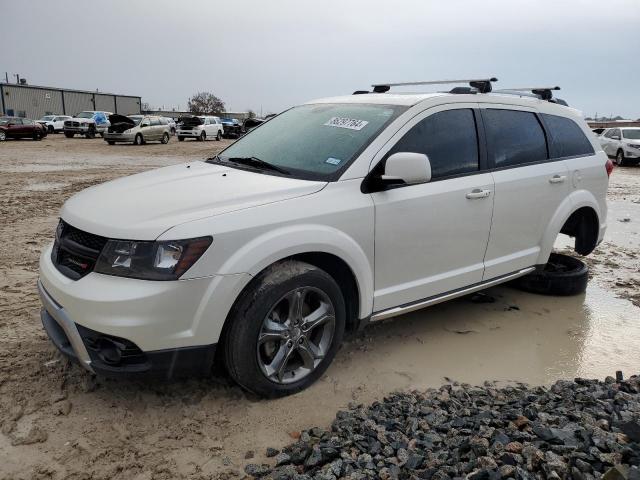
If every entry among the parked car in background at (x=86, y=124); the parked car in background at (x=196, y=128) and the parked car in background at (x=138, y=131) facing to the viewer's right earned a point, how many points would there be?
0

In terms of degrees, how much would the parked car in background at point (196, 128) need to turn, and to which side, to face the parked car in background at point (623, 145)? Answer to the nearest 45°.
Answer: approximately 90° to its left

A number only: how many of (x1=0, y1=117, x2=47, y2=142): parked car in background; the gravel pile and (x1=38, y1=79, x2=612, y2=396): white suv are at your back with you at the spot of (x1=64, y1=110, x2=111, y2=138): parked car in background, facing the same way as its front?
0

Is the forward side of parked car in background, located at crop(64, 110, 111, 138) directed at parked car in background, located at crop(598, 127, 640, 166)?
no

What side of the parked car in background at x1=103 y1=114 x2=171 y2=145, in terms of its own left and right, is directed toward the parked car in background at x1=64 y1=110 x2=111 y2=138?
right

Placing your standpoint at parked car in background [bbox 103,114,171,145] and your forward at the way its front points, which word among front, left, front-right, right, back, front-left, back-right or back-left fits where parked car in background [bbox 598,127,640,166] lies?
left

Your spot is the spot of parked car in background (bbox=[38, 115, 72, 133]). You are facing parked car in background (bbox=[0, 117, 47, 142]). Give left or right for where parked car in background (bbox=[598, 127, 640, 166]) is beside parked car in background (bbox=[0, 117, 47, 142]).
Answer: left

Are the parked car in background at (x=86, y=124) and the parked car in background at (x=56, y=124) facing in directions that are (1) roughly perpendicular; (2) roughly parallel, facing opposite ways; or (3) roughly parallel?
roughly parallel

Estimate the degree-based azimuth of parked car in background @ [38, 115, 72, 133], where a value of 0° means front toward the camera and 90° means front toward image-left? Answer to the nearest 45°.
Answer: approximately 45°

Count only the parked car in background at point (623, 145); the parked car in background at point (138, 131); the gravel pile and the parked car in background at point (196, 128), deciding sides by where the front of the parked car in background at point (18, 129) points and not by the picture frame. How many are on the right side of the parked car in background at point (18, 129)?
0

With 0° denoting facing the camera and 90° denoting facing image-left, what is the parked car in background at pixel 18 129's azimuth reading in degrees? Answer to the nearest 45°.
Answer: approximately 45°

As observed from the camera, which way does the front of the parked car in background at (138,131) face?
facing the viewer and to the left of the viewer

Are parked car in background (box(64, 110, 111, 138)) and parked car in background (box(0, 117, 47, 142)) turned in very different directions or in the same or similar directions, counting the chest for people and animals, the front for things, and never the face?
same or similar directions

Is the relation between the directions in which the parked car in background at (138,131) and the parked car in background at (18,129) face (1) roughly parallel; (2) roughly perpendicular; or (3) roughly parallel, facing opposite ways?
roughly parallel

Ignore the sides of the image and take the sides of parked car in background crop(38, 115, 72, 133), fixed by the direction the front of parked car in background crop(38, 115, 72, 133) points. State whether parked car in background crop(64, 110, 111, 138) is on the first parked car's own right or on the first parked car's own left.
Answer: on the first parked car's own left

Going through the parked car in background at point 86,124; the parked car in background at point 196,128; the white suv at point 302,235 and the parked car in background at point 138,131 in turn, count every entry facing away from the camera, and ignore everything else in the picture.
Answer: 0

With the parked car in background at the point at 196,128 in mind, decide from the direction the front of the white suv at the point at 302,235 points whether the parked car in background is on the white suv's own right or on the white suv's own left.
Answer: on the white suv's own right

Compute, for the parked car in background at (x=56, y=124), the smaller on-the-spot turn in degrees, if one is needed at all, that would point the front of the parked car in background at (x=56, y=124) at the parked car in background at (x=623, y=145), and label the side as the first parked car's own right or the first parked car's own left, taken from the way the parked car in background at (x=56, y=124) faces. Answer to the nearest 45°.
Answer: approximately 90° to the first parked car's own left
